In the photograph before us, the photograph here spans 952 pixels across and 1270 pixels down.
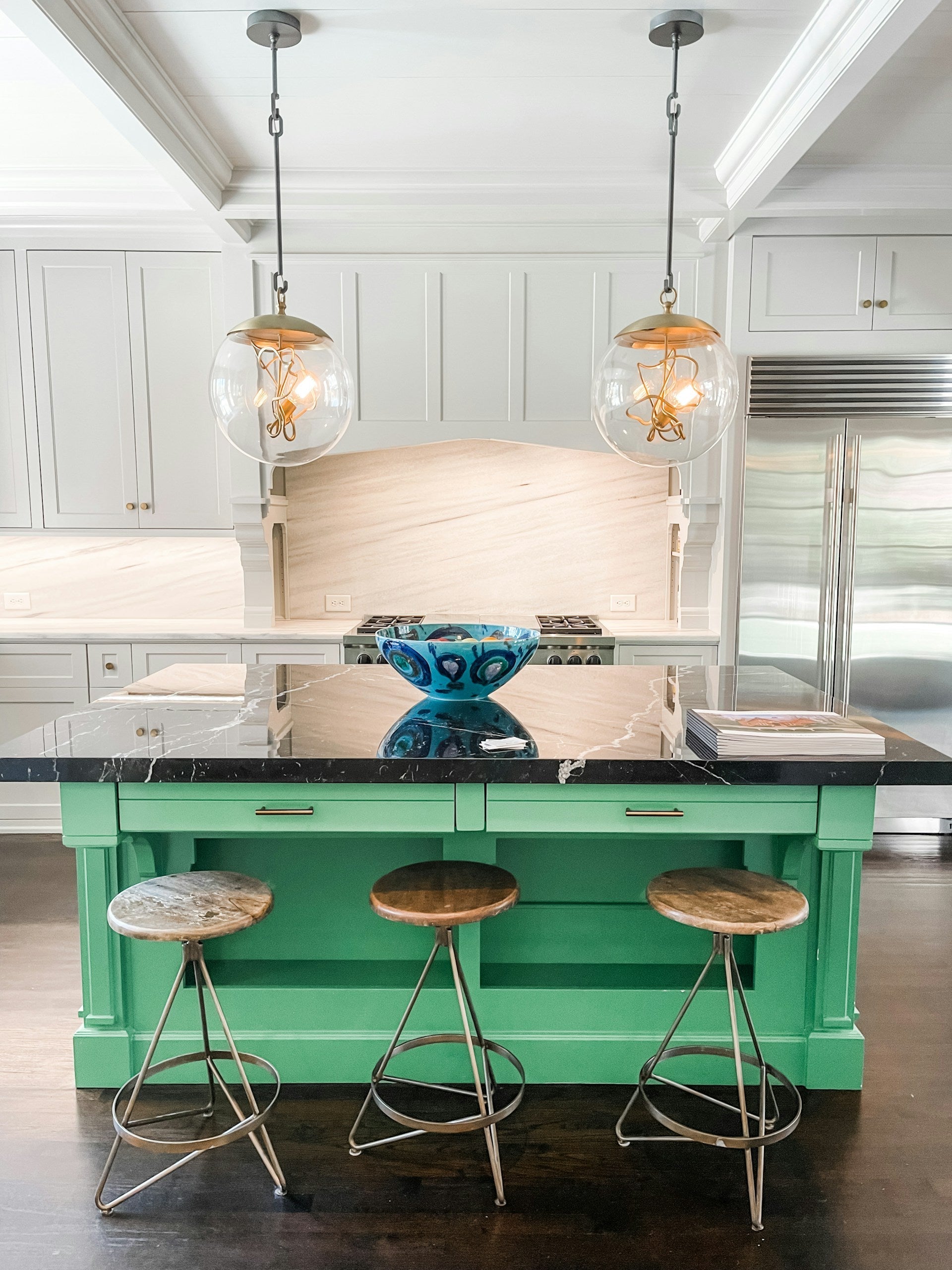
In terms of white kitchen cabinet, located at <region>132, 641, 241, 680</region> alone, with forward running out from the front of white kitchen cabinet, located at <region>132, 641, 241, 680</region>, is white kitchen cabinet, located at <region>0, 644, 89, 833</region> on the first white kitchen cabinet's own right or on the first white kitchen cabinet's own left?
on the first white kitchen cabinet's own right

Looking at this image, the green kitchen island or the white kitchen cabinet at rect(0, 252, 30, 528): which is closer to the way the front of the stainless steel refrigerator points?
the green kitchen island

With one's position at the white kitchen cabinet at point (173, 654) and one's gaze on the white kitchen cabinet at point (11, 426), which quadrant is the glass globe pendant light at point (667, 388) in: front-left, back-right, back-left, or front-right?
back-left

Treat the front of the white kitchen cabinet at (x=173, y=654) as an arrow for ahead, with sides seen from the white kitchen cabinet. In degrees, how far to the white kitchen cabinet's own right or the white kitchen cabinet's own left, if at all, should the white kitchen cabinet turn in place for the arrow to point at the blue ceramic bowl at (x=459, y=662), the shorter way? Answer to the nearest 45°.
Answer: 0° — it already faces it

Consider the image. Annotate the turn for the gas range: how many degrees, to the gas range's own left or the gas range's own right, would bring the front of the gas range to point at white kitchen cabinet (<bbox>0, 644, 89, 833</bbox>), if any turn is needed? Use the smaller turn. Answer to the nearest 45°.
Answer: approximately 90° to the gas range's own right

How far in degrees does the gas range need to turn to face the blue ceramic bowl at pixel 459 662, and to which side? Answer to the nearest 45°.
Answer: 0° — it already faces it

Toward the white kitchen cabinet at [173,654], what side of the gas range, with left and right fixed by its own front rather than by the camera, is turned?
right

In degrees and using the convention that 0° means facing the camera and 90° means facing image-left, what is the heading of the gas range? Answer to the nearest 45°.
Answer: approximately 0°

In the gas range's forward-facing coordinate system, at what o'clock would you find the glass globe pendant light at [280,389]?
The glass globe pendant light is roughly at 1 o'clock from the gas range.
